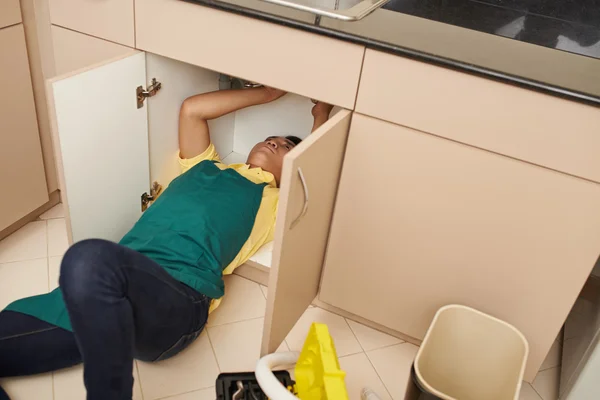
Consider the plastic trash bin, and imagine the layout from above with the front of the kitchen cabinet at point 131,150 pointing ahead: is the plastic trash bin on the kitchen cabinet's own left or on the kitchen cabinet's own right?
on the kitchen cabinet's own left

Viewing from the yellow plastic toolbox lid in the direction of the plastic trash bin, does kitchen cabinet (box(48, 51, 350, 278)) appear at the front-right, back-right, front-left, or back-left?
back-left

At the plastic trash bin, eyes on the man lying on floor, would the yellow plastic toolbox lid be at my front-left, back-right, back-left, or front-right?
front-left

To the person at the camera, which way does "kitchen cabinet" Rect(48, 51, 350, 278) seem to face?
facing the viewer and to the left of the viewer
